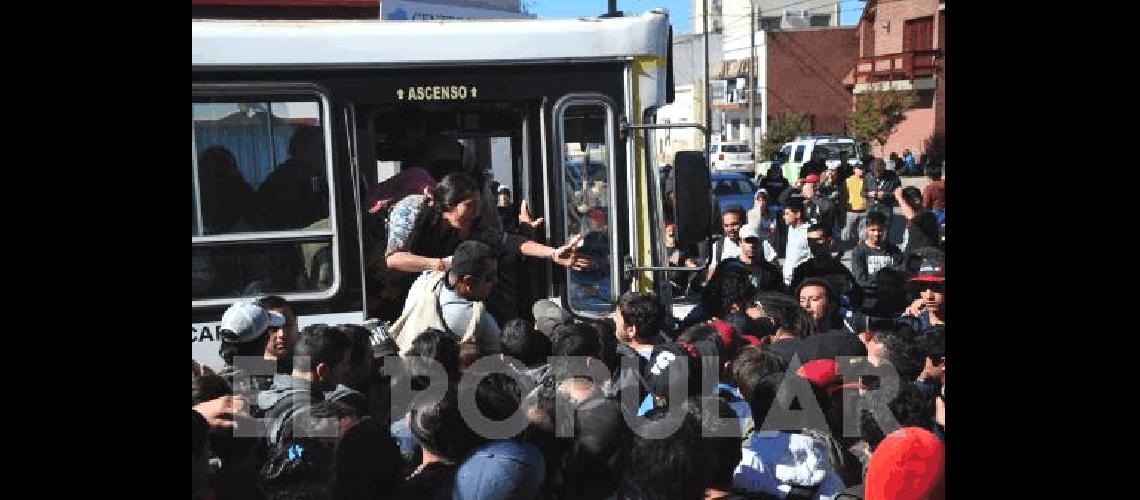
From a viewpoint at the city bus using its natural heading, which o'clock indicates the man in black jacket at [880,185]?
The man in black jacket is roughly at 10 o'clock from the city bus.

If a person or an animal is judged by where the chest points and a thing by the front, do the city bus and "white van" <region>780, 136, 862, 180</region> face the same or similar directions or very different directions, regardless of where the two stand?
very different directions

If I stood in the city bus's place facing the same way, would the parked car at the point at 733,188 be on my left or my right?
on my left

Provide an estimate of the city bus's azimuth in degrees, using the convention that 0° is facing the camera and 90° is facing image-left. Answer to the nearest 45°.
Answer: approximately 270°

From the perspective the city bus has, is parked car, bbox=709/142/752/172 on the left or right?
on its left

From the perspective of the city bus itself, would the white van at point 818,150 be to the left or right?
on its left

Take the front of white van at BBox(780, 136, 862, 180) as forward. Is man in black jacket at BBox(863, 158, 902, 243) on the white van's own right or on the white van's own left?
on the white van's own left
